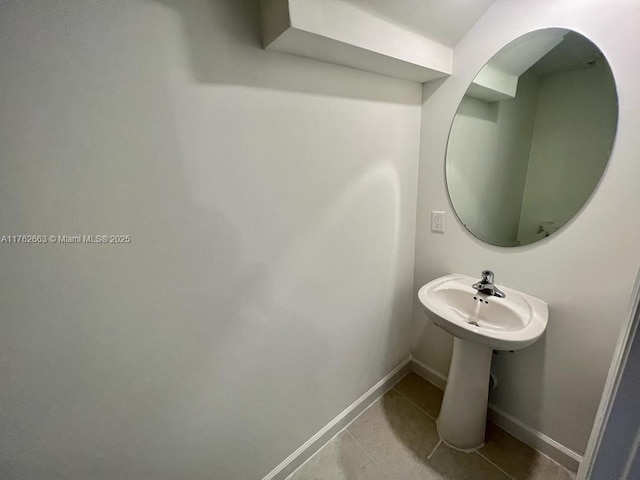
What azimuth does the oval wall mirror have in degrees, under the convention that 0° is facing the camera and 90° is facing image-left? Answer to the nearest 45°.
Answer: approximately 45°
